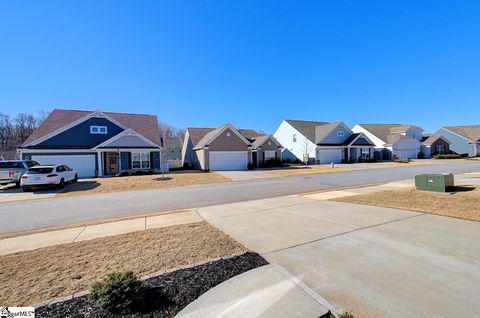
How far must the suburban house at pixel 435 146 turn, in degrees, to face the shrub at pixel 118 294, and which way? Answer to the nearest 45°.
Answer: approximately 45° to its right

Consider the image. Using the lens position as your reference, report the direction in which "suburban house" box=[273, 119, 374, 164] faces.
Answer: facing the viewer and to the right of the viewer

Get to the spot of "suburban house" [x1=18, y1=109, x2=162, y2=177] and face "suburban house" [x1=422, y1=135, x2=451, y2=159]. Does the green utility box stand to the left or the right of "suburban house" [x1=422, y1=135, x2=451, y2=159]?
right

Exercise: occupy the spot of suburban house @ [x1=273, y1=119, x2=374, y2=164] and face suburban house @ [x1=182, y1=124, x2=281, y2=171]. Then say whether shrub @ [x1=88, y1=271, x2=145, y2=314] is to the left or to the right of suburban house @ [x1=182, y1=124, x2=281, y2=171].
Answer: left

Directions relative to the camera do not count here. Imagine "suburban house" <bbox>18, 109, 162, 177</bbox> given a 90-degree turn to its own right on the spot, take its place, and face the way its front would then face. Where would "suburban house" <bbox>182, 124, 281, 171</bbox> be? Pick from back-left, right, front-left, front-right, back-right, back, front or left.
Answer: back

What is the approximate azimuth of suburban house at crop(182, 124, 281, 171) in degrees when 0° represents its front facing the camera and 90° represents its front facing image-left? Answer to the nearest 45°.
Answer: approximately 315°

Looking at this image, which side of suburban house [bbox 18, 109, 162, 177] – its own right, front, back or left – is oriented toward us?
front

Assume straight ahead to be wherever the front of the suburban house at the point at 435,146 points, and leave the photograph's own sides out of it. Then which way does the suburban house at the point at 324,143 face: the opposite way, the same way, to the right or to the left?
the same way

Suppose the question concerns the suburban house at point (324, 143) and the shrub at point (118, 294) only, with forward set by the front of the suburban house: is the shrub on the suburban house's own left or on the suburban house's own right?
on the suburban house's own right

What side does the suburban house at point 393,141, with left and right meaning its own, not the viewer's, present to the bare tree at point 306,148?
right

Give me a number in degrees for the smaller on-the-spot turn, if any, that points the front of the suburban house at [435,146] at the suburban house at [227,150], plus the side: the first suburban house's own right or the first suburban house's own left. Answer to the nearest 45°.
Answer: approximately 90° to the first suburban house's own right

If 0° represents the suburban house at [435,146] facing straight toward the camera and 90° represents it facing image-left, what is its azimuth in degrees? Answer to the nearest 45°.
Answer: approximately 315°

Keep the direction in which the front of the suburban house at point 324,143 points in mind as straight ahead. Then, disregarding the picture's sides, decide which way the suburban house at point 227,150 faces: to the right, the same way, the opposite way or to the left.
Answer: the same way

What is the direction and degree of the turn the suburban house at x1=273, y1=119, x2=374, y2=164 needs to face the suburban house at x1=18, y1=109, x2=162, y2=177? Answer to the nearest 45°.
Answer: approximately 90° to its right

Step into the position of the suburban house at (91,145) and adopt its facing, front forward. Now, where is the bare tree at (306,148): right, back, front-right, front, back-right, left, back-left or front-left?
left

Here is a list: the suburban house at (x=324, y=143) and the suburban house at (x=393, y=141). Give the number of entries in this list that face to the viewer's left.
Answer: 0

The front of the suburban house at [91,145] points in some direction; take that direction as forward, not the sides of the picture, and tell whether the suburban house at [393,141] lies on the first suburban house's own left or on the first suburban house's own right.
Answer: on the first suburban house's own left

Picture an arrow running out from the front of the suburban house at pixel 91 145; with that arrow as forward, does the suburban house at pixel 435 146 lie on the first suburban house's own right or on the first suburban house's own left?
on the first suburban house's own left

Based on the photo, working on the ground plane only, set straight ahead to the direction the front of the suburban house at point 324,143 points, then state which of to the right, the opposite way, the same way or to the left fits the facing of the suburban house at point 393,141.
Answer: the same way

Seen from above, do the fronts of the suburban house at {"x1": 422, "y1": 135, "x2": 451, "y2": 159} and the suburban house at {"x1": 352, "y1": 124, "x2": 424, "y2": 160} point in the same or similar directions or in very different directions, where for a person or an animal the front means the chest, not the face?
same or similar directions
